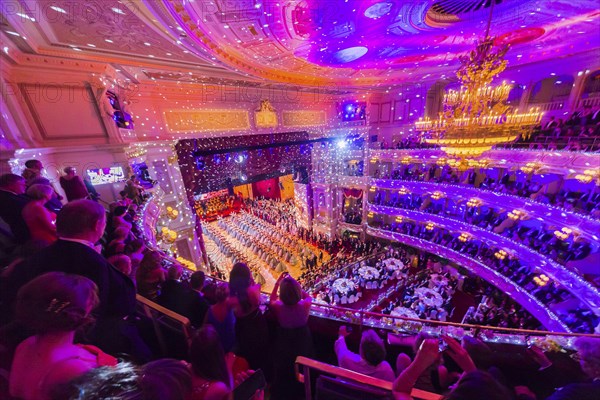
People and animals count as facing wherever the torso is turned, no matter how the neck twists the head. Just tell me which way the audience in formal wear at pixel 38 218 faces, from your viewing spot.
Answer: facing away from the viewer and to the right of the viewer

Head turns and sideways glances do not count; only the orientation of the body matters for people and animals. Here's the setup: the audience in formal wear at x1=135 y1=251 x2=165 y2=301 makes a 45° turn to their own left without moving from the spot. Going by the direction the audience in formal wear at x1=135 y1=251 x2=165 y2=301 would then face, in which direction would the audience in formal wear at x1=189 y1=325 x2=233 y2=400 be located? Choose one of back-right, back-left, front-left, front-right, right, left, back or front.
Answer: back

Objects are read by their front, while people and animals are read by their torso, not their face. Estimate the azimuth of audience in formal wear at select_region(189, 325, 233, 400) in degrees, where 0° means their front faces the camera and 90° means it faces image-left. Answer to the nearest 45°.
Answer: approximately 180°

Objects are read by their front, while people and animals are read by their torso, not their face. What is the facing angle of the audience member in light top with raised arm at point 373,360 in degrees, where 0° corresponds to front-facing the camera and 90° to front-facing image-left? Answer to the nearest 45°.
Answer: approximately 180°

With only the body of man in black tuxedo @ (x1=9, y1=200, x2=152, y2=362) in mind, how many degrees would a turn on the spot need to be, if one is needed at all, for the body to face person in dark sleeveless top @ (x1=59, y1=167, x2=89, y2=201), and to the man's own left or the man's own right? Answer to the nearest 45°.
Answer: approximately 45° to the man's own left

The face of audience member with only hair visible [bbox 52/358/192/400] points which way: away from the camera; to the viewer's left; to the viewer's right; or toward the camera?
away from the camera

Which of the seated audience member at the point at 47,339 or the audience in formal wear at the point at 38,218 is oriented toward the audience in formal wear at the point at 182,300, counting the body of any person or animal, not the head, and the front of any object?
the seated audience member

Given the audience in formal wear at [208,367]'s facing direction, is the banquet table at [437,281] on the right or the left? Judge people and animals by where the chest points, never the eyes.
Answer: on their right

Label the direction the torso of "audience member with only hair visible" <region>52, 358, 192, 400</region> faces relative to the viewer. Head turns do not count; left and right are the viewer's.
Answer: facing away from the viewer and to the right of the viewer

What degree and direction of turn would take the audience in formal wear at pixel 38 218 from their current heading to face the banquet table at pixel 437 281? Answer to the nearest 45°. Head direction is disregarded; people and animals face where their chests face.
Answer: approximately 45° to their right

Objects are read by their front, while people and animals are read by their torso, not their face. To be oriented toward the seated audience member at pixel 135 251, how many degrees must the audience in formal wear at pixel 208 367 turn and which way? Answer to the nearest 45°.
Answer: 0° — they already face them

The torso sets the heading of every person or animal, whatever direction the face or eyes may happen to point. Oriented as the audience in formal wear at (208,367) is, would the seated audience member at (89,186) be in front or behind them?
in front

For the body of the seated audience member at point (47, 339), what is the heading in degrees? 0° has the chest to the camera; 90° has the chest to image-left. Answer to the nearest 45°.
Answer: approximately 225°
